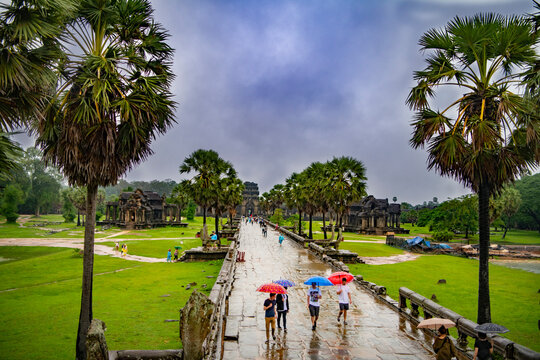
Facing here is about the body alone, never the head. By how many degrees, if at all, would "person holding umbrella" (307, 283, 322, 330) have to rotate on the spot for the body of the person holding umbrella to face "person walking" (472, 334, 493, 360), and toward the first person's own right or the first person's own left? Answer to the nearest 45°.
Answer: approximately 45° to the first person's own left

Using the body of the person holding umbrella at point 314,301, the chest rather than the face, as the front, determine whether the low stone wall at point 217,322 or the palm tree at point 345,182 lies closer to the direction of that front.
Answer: the low stone wall

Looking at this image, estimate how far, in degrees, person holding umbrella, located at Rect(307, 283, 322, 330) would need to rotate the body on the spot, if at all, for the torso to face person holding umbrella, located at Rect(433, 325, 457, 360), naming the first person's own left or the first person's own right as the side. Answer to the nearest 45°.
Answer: approximately 45° to the first person's own left

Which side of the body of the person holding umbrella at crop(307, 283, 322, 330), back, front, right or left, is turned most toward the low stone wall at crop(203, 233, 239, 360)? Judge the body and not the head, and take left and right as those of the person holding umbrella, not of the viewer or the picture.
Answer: right

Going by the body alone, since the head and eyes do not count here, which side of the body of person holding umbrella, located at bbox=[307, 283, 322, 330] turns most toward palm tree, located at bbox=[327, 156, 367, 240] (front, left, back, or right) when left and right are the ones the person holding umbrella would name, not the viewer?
back

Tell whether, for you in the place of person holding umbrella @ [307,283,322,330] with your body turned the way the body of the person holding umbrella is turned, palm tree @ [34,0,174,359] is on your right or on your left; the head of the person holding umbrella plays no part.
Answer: on your right

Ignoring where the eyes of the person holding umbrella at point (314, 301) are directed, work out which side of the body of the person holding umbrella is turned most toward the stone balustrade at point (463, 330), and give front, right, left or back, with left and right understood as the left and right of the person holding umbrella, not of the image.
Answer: left

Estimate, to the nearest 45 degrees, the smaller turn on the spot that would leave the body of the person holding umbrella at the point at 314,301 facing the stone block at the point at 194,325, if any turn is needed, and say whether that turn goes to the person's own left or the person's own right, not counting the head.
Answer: approximately 45° to the person's own right

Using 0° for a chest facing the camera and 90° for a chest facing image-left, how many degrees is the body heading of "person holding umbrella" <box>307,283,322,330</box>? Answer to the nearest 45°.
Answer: approximately 0°
